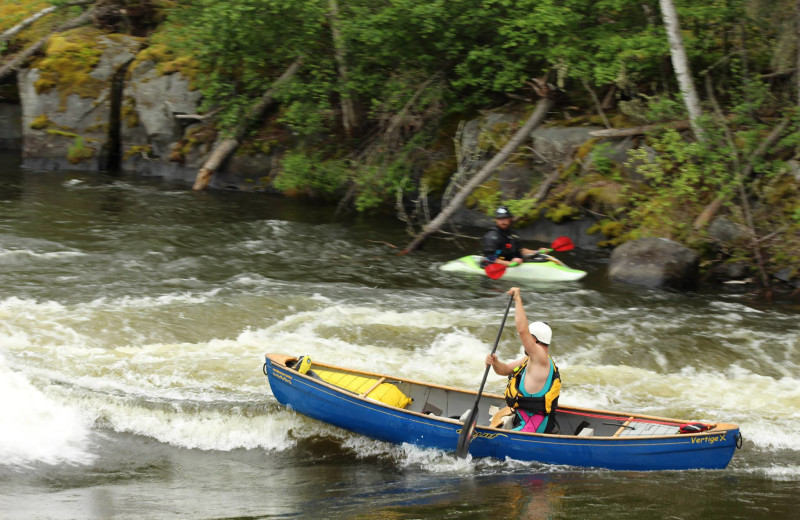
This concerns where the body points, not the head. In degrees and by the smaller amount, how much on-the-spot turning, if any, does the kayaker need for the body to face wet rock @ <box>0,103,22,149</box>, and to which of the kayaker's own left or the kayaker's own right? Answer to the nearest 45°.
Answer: approximately 180°

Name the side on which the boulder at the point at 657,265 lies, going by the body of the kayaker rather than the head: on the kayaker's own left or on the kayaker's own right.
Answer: on the kayaker's own left

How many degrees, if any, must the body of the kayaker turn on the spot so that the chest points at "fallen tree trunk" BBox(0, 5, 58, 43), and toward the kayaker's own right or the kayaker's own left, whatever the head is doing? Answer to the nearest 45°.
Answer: approximately 180°

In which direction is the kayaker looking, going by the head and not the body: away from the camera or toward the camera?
toward the camera

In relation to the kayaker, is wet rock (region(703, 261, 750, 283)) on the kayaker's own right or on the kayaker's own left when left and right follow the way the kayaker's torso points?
on the kayaker's own left

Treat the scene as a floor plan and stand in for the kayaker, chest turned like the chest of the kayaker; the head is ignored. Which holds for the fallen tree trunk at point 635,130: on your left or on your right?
on your left

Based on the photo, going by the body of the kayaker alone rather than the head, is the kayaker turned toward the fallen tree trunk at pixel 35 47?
no

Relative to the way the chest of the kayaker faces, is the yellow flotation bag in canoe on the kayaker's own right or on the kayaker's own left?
on the kayaker's own right

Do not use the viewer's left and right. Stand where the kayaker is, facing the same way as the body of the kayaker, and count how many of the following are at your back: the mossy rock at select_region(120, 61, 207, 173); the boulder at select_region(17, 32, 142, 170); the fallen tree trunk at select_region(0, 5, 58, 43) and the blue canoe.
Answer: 3

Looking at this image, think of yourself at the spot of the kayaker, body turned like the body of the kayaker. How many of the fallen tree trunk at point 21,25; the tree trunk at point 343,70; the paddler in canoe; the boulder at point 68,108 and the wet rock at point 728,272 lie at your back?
3

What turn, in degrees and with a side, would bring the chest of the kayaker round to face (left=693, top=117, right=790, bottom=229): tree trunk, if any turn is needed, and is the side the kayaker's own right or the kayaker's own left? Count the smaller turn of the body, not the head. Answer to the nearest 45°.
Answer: approximately 90° to the kayaker's own left

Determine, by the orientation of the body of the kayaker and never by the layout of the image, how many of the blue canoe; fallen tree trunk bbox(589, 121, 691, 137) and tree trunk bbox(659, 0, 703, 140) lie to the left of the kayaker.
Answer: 2

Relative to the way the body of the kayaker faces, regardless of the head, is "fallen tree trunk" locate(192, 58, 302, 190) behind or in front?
behind

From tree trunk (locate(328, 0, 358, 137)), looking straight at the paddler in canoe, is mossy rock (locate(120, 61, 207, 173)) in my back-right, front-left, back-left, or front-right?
back-right

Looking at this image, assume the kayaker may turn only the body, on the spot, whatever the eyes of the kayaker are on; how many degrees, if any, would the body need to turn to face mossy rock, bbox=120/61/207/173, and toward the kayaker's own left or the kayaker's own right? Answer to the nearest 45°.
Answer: approximately 180°

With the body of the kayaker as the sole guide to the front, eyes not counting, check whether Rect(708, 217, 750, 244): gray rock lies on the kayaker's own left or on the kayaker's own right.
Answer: on the kayaker's own left
